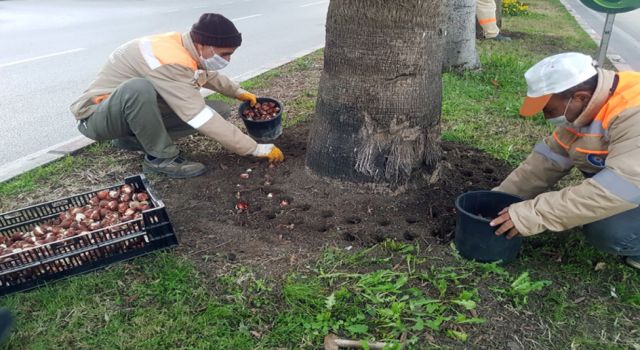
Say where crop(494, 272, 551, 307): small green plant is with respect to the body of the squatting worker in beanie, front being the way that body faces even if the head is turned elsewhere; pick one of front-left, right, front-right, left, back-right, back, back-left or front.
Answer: front-right

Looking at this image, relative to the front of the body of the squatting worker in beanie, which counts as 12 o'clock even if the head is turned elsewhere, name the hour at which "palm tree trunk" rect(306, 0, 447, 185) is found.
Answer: The palm tree trunk is roughly at 1 o'clock from the squatting worker in beanie.

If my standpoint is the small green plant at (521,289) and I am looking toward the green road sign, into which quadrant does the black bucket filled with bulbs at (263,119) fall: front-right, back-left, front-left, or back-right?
front-left

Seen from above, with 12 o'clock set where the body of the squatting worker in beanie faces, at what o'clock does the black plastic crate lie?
The black plastic crate is roughly at 4 o'clock from the squatting worker in beanie.

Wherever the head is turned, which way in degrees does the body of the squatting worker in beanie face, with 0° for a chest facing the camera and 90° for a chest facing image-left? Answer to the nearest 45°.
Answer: approximately 270°

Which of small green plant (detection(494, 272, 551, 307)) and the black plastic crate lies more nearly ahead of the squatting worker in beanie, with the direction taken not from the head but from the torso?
the small green plant

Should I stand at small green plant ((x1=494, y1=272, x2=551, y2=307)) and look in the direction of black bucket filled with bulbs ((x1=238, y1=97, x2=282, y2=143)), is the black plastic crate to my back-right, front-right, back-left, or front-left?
front-left

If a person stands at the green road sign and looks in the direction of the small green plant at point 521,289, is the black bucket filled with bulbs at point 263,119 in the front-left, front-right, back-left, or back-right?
front-right

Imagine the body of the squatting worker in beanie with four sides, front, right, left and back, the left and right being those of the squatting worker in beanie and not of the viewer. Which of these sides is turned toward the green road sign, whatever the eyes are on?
front

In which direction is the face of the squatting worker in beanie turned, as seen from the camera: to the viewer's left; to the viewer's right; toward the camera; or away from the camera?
to the viewer's right
